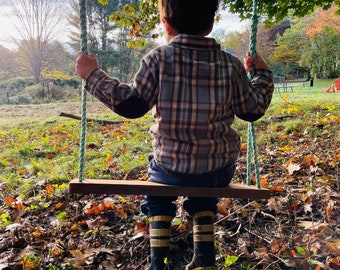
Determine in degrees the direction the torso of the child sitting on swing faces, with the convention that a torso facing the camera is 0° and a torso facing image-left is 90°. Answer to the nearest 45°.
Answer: approximately 180°

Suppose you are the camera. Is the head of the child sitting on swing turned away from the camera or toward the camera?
away from the camera

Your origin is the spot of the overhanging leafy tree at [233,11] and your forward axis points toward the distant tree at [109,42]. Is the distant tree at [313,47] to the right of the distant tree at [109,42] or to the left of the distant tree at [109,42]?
right

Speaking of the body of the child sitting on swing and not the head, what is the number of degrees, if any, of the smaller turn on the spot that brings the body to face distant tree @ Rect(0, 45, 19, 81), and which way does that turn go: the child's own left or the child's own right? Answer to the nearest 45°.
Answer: approximately 45° to the child's own left
